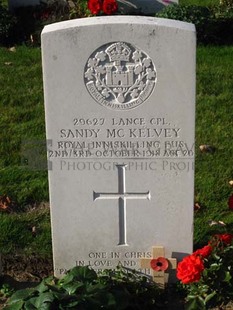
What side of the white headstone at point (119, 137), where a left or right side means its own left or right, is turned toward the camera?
front

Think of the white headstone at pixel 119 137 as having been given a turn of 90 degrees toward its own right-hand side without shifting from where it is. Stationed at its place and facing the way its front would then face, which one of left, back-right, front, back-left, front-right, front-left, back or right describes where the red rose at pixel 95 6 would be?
right

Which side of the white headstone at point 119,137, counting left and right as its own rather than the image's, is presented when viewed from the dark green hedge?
back

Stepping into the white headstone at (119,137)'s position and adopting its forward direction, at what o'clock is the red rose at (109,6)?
The red rose is roughly at 6 o'clock from the white headstone.
